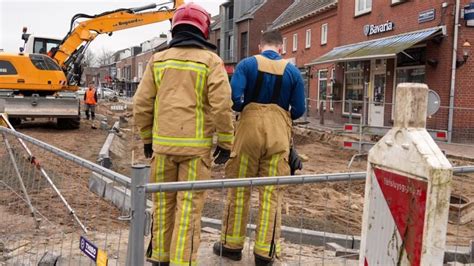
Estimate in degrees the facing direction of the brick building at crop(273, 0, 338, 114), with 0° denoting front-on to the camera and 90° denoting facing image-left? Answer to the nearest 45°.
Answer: approximately 45°

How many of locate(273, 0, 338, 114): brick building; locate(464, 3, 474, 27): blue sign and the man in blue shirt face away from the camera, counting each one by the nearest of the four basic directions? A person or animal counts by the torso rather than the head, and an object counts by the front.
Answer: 1

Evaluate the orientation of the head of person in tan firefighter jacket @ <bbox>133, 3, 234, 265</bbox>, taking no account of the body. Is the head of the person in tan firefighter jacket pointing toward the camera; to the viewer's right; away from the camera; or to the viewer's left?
away from the camera

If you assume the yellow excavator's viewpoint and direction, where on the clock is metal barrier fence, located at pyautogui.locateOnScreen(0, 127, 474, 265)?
The metal barrier fence is roughly at 3 o'clock from the yellow excavator.

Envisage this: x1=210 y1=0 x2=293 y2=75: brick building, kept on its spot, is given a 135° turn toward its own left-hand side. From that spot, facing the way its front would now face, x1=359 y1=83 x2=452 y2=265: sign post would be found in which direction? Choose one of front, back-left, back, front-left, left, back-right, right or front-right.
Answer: right

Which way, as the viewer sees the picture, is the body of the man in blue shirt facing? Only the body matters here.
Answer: away from the camera

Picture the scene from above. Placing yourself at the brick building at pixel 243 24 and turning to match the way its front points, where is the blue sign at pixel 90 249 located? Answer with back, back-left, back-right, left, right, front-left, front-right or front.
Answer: front-left

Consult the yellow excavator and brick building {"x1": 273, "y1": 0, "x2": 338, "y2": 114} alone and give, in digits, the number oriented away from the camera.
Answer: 0

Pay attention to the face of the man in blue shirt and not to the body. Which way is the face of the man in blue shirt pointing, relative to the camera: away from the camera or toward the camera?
away from the camera

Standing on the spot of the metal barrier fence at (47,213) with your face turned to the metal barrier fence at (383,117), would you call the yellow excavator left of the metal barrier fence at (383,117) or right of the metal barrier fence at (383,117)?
left

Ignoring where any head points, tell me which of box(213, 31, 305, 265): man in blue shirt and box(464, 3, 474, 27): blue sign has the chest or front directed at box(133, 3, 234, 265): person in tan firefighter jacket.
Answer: the blue sign

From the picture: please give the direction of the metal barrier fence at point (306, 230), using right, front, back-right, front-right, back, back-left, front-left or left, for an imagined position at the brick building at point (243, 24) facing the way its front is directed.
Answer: front-left

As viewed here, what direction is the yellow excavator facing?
to the viewer's right

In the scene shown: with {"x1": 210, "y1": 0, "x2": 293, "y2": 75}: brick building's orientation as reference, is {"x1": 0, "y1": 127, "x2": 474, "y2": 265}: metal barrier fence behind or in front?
in front
